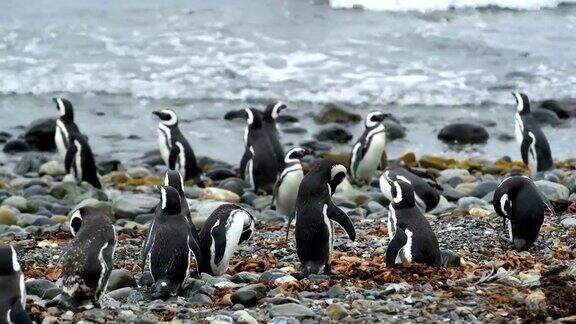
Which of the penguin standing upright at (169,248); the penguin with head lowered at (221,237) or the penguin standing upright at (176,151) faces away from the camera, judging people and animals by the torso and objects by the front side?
the penguin standing upright at (169,248)

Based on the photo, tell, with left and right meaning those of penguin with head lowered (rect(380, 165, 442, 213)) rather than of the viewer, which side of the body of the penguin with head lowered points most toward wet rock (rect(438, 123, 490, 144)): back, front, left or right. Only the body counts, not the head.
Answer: right

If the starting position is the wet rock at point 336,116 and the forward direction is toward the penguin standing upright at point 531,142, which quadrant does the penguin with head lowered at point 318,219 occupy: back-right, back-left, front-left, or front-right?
front-right

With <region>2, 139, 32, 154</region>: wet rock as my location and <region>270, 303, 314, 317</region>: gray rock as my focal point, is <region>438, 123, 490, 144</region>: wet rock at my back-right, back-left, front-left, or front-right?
front-left

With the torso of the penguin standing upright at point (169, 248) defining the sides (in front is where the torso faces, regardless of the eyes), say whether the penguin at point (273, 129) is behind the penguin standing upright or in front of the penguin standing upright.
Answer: in front

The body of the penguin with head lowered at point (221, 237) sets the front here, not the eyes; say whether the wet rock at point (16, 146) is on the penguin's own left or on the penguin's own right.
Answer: on the penguin's own left

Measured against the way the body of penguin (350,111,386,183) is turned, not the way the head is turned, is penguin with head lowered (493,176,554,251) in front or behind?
in front

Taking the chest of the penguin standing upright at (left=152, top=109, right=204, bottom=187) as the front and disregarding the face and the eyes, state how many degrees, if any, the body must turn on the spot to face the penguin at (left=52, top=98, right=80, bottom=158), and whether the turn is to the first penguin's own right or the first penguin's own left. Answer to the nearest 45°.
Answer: approximately 45° to the first penguin's own right

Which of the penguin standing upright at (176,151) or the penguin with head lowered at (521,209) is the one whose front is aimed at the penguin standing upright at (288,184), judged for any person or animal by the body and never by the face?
the penguin with head lowered

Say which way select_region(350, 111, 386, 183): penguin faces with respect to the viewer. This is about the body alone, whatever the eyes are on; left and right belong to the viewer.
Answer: facing the viewer and to the right of the viewer

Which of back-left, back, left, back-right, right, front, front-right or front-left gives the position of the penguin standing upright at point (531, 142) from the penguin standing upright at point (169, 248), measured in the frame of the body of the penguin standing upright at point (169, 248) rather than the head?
front-right

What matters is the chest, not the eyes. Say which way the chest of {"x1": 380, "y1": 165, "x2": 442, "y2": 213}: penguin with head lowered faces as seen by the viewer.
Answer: to the viewer's left
